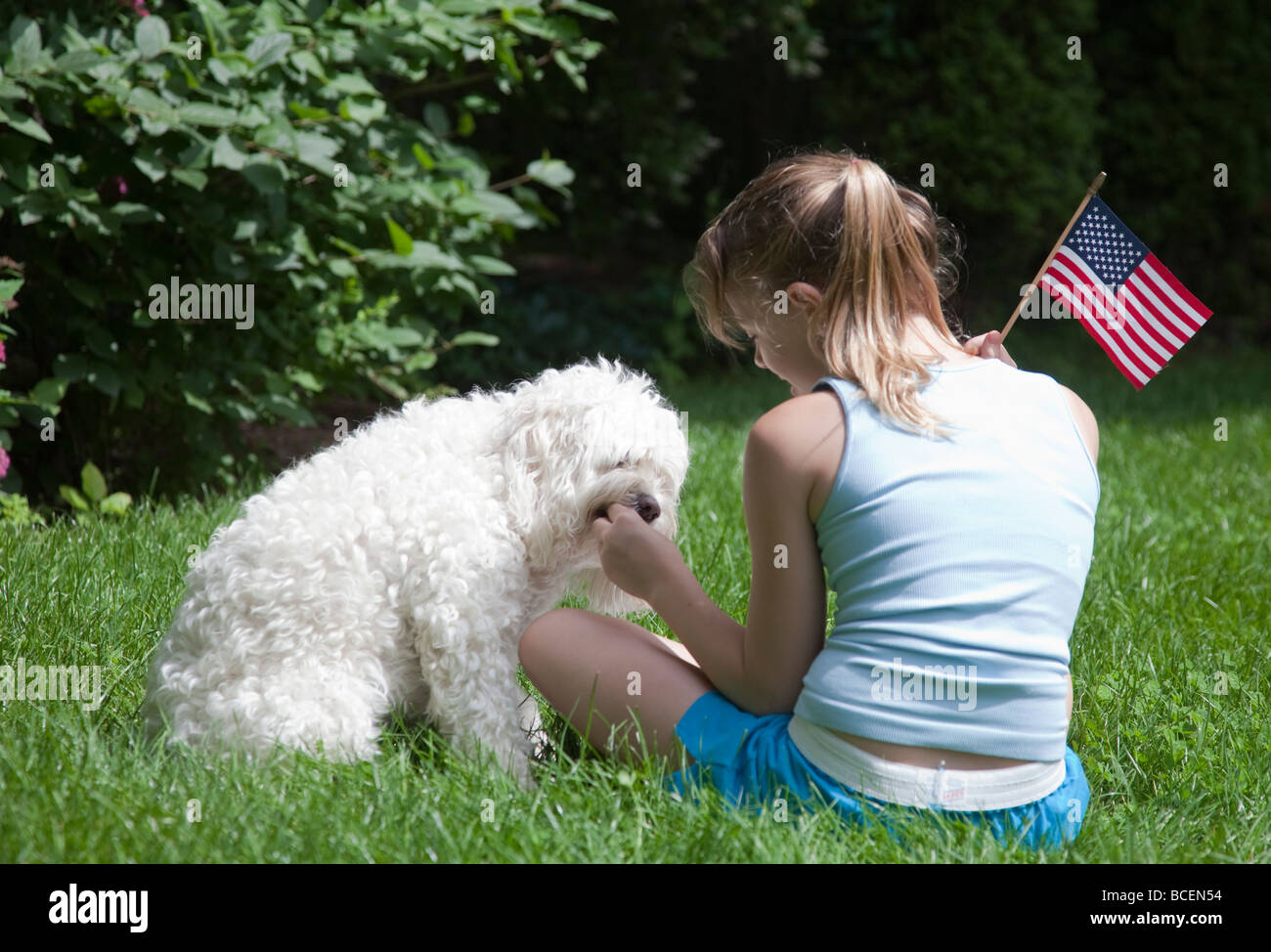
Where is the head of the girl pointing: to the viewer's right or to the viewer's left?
to the viewer's left

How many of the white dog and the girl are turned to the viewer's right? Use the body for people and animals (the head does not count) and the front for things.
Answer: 1

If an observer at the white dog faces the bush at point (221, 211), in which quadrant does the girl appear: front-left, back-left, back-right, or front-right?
back-right

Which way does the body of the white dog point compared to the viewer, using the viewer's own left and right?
facing to the right of the viewer

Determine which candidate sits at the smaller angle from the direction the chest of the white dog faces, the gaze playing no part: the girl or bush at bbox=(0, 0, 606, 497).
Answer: the girl

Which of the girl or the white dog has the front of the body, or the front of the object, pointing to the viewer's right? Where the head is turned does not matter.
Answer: the white dog

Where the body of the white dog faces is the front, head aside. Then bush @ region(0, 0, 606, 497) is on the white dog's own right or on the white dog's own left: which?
on the white dog's own left

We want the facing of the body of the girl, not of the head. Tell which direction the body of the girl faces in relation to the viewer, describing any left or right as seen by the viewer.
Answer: facing away from the viewer and to the left of the viewer
